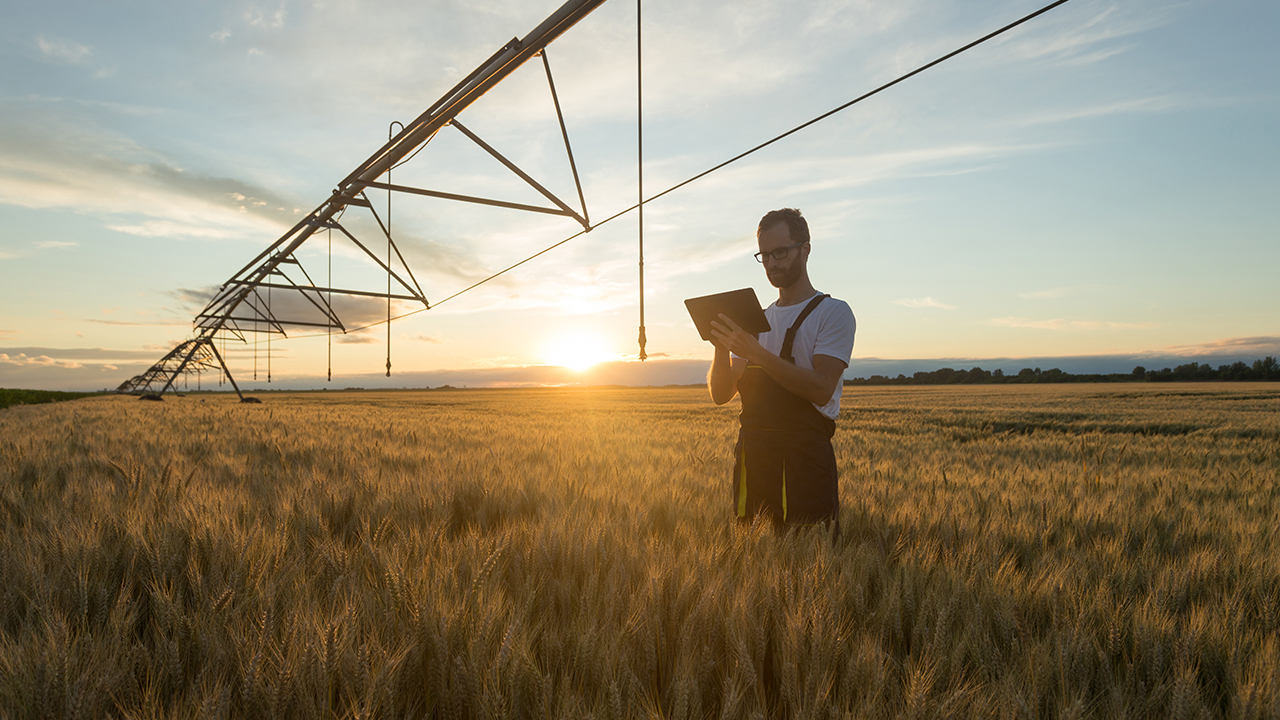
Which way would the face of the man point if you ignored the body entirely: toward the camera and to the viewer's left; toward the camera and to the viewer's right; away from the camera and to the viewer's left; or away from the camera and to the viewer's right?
toward the camera and to the viewer's left

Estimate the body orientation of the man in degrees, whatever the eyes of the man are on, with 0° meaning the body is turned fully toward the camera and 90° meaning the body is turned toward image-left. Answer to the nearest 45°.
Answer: approximately 45°
